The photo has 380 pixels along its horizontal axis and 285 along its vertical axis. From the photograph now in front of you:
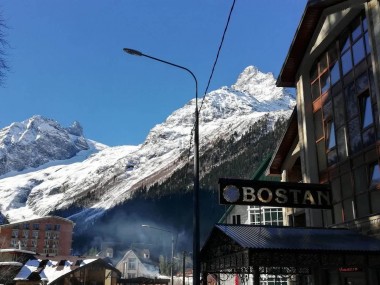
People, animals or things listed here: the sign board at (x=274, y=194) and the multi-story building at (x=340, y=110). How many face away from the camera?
0

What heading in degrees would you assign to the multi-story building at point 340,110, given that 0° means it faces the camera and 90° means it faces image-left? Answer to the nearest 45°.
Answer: approximately 45°

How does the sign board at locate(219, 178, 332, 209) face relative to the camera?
toward the camera
